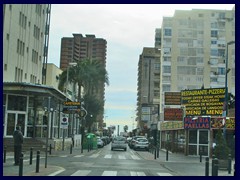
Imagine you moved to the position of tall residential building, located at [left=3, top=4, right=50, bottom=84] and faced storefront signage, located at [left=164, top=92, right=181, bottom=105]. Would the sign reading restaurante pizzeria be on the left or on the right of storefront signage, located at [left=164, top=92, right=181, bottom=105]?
right

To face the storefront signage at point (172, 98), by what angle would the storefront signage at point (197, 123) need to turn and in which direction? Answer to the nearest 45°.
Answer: approximately 90° to its right

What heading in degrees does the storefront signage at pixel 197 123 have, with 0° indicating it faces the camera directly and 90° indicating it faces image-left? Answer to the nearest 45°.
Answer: approximately 0°

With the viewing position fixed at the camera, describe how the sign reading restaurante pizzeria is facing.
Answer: facing the viewer

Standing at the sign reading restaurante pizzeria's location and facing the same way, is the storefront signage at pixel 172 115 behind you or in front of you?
behind

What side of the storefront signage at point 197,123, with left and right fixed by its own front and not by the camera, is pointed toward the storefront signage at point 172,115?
right

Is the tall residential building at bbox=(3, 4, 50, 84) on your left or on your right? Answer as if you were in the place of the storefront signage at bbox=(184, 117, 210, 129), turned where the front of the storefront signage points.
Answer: on your right

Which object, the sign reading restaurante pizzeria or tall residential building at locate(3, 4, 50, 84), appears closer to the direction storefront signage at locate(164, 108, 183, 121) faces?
the sign reading restaurante pizzeria

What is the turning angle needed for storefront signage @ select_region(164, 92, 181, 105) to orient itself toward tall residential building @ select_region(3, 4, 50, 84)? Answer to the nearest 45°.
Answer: approximately 90° to its right

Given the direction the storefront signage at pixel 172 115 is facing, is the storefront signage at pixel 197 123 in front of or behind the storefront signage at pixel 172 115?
in front

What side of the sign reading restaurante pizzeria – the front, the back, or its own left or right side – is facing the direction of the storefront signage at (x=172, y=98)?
right

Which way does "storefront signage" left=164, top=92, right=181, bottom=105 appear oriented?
toward the camera
